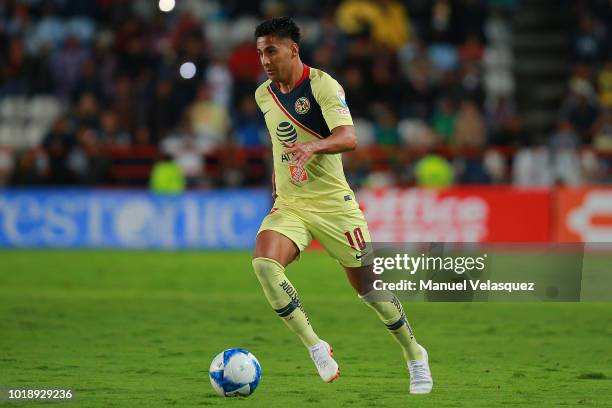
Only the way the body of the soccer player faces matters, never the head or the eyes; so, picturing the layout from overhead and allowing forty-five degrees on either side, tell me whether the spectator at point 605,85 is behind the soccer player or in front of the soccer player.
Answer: behind

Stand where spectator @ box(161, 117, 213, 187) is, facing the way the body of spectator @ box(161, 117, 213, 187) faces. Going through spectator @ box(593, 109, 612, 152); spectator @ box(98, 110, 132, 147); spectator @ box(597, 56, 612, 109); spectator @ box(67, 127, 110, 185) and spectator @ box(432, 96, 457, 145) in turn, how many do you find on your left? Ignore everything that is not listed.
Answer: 3

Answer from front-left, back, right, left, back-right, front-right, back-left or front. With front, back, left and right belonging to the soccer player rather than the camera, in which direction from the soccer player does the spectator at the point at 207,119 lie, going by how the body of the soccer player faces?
back-right

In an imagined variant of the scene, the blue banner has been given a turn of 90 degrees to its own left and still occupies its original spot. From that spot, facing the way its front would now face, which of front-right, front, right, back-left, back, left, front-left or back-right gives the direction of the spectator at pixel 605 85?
front

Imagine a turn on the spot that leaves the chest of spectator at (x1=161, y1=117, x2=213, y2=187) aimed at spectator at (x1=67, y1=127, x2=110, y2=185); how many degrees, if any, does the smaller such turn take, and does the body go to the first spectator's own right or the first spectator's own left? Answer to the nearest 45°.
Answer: approximately 90° to the first spectator's own right

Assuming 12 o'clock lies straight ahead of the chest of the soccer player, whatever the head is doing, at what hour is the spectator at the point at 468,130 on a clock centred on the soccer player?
The spectator is roughly at 5 o'clock from the soccer player.

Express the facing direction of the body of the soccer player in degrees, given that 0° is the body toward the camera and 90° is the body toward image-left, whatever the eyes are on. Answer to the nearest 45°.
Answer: approximately 45°

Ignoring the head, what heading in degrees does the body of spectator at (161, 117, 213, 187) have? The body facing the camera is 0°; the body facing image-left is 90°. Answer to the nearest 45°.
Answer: approximately 0°
